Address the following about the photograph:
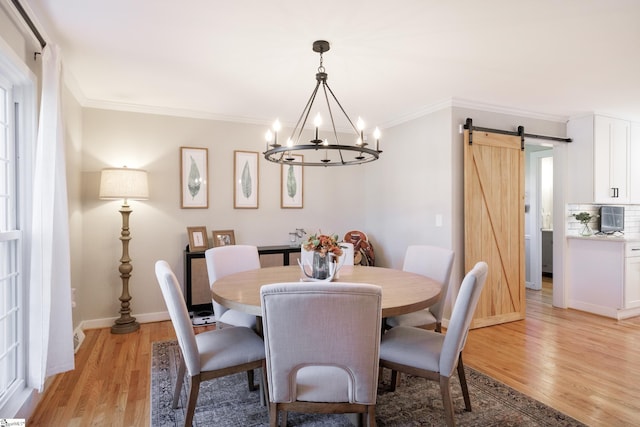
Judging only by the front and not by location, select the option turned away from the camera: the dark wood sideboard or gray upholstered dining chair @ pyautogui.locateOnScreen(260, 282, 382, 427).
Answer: the gray upholstered dining chair

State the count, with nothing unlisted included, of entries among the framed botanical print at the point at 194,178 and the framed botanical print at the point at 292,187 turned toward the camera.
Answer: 2

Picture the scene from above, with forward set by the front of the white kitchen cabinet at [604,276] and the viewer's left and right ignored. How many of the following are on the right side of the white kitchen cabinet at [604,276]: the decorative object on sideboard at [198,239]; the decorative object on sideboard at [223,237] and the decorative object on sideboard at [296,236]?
3

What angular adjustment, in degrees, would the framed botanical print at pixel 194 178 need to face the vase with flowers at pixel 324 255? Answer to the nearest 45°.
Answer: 0° — it already faces it

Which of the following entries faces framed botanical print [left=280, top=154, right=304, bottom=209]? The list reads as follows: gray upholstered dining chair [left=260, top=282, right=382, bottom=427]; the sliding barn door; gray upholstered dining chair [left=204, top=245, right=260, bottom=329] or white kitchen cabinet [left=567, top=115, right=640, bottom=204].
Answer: gray upholstered dining chair [left=260, top=282, right=382, bottom=427]

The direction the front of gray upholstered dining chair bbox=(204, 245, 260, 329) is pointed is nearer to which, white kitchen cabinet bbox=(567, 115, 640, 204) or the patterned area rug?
the patterned area rug

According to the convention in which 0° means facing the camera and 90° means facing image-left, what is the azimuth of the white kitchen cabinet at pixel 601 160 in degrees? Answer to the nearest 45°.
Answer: approximately 315°

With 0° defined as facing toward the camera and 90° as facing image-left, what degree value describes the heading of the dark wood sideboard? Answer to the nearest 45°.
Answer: approximately 0°

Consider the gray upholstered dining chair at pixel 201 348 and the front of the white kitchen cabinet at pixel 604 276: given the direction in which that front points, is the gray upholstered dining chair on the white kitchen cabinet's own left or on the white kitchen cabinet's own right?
on the white kitchen cabinet's own right
